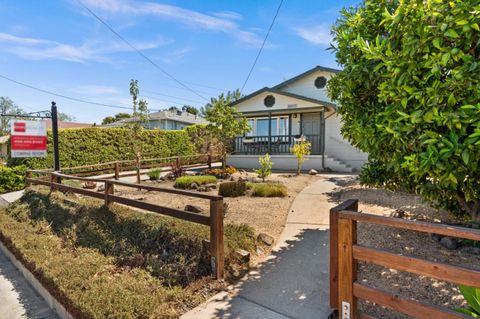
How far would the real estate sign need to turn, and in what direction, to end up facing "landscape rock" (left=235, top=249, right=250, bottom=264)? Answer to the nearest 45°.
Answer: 0° — it already faces it

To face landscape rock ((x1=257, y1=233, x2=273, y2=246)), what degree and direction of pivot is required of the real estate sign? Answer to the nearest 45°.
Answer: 0° — it already faces it

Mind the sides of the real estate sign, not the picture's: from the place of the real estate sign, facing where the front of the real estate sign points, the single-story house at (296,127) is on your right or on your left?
on your left

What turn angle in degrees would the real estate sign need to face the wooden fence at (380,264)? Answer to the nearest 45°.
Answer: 0° — it already faces it

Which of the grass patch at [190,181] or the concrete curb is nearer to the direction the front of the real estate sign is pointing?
the concrete curb

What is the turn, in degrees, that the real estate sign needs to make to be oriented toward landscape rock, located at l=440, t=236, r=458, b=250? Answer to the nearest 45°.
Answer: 0° — it already faces it

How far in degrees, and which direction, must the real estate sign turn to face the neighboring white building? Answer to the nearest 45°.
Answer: approximately 135° to its left

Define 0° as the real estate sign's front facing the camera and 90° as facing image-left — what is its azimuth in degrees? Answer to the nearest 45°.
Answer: approximately 0°
